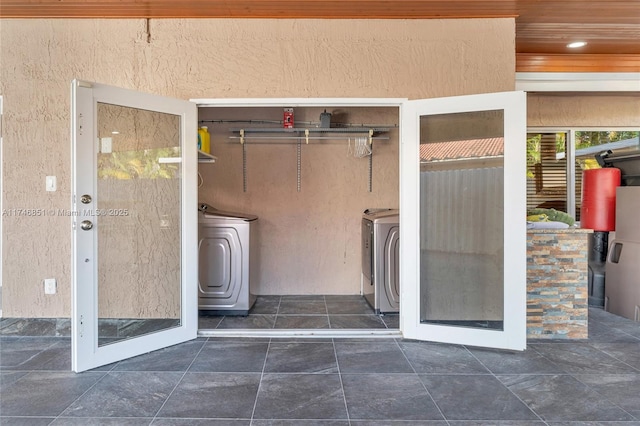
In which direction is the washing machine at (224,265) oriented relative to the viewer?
to the viewer's right

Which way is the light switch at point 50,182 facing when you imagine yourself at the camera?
facing the viewer

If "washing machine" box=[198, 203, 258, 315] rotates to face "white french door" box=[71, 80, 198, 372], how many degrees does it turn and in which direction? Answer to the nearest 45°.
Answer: approximately 135° to its right

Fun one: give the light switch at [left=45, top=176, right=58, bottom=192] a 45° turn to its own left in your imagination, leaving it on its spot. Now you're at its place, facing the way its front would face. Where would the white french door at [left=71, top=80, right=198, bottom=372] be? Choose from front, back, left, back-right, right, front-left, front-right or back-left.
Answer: front

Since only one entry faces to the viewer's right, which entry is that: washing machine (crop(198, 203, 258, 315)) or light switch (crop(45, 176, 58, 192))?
the washing machine

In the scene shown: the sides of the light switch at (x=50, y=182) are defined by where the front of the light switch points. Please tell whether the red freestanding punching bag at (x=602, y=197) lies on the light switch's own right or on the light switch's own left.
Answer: on the light switch's own left

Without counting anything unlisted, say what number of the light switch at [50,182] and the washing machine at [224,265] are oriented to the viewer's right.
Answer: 1

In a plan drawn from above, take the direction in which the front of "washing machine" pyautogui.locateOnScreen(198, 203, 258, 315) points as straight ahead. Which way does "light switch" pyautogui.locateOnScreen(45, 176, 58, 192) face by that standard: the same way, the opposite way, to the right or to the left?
to the right

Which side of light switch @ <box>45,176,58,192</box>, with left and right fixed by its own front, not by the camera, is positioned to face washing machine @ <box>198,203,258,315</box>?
left

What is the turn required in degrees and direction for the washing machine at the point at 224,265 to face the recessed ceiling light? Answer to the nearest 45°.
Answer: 0° — it already faces it

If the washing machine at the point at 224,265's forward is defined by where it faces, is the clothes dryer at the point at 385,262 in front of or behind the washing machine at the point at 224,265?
in front

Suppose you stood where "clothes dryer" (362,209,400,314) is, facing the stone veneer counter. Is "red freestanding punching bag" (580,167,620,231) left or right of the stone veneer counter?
left
